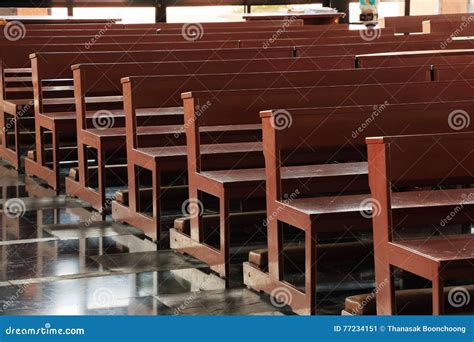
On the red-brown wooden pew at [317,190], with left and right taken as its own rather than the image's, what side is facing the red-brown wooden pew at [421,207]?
front

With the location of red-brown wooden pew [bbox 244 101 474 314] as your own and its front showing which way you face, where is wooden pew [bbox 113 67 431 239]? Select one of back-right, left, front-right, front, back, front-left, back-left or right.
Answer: back

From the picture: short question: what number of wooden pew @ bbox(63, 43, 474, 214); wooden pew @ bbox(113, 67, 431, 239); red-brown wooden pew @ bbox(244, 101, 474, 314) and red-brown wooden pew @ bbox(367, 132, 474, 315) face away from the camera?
0

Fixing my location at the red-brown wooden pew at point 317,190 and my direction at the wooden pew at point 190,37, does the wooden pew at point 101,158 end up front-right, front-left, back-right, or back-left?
front-left

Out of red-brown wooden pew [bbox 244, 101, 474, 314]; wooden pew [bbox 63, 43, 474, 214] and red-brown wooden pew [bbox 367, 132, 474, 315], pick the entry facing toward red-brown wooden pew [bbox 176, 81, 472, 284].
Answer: the wooden pew

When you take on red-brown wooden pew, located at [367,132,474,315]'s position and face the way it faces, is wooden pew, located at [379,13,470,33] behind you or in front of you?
behind

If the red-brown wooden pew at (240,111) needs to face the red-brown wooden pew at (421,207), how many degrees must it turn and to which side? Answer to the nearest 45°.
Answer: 0° — it already faces it

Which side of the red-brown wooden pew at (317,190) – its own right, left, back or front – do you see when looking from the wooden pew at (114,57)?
back

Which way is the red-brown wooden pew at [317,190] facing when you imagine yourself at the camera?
facing the viewer and to the right of the viewer

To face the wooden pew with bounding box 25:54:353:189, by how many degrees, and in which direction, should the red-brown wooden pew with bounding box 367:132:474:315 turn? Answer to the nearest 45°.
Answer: approximately 180°

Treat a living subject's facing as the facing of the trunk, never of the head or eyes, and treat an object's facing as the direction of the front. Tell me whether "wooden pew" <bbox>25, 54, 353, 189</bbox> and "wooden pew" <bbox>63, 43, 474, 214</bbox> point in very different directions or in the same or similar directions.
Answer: same or similar directions

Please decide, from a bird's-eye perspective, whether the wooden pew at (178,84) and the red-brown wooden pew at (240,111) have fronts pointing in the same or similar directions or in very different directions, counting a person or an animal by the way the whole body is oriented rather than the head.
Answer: same or similar directions

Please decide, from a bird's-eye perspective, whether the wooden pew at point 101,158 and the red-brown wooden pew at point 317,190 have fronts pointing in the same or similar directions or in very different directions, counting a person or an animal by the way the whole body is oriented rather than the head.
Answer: same or similar directions

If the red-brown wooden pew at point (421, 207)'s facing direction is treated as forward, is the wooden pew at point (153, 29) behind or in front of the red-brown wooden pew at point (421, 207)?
behind
